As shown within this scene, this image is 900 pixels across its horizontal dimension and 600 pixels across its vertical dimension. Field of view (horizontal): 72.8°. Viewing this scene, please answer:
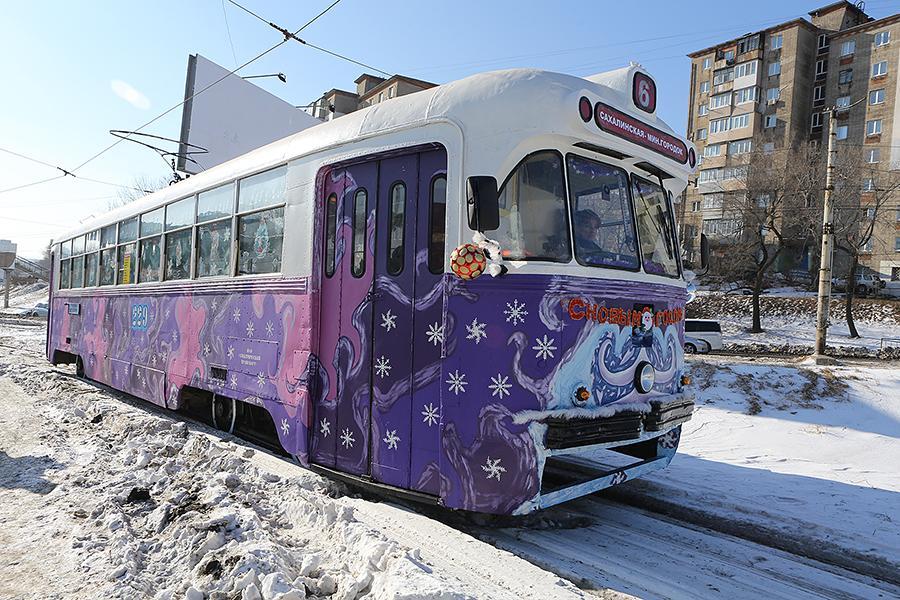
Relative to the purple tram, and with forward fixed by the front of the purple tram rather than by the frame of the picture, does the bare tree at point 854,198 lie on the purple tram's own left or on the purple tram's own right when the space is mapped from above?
on the purple tram's own left

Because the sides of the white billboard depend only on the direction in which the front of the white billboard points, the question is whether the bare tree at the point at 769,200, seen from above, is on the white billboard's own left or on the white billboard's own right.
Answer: on the white billboard's own left

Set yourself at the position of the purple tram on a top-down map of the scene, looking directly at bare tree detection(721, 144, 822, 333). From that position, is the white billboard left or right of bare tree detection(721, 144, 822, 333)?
left

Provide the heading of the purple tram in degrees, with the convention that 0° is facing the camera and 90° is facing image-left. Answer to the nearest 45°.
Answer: approximately 315°

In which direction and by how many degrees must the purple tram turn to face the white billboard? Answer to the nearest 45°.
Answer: approximately 135° to its left

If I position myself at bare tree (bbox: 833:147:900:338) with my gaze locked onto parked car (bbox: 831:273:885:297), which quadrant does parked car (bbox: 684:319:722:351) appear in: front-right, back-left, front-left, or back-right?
back-left

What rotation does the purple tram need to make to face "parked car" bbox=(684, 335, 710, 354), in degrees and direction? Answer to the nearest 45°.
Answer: approximately 90° to its left

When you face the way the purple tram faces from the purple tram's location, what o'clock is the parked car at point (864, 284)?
The parked car is roughly at 9 o'clock from the purple tram.
